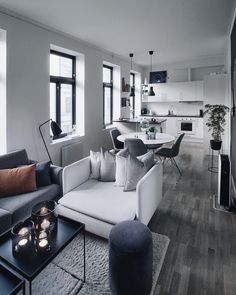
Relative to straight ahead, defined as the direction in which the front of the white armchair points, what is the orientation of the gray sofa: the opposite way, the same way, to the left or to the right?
to the left

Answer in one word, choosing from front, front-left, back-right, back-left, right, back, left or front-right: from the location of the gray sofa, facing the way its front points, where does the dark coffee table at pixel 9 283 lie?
front-right

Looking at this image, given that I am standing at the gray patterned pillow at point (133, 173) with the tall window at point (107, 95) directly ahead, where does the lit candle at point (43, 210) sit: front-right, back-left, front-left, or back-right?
back-left

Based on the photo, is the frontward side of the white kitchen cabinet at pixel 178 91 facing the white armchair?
yes

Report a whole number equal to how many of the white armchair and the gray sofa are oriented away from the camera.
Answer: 0

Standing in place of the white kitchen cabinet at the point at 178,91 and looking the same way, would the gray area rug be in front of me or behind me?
in front

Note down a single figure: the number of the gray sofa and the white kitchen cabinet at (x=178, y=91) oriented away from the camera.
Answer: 0

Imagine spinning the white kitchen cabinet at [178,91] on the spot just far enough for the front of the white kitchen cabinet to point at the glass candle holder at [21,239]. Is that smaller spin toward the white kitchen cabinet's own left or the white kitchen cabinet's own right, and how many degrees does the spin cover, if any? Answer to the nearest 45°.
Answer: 0° — it already faces it

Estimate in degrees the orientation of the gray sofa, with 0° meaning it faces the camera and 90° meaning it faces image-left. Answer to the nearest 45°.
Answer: approximately 315°

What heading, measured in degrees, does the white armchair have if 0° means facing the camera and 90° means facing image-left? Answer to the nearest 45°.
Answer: approximately 45°
